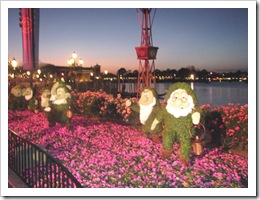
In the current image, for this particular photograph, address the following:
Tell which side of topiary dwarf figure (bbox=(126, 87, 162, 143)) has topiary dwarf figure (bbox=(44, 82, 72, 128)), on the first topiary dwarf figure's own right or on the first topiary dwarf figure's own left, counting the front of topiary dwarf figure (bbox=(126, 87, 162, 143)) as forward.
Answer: on the first topiary dwarf figure's own right

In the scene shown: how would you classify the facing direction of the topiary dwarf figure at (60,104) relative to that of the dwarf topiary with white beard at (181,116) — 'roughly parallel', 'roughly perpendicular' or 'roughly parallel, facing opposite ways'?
roughly parallel

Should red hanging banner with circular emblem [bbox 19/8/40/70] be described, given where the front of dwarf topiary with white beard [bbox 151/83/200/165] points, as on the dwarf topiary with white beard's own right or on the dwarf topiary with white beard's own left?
on the dwarf topiary with white beard's own right

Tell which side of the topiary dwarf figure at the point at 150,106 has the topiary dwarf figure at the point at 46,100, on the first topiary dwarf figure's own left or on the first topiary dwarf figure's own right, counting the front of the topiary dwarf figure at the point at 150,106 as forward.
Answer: on the first topiary dwarf figure's own right

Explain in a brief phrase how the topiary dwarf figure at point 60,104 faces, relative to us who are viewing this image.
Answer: facing the viewer

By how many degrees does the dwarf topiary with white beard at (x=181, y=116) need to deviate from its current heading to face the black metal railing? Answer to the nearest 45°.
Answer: approximately 90° to its right

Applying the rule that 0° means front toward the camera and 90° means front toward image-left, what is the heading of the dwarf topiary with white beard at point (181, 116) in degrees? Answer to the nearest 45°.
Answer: approximately 0°

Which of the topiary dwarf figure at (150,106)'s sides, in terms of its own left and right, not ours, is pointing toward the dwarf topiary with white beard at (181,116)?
left

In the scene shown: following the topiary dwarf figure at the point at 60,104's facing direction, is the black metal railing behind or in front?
in front

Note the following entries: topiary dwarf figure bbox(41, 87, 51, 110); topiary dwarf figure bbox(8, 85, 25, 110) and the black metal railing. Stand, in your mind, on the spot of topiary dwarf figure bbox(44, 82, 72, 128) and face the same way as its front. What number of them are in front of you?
1

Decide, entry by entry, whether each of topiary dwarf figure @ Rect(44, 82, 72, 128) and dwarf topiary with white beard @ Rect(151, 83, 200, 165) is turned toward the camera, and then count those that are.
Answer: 2

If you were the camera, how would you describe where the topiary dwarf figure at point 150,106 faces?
facing the viewer and to the left of the viewer

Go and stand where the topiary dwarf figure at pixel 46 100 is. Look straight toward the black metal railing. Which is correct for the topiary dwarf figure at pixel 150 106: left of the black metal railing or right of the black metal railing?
left
